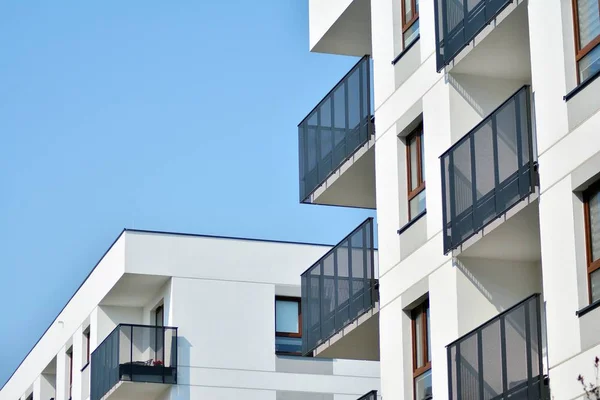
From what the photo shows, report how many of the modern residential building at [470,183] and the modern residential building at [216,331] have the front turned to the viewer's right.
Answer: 0

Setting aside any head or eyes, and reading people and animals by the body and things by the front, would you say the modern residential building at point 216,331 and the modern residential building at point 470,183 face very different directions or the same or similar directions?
same or similar directions

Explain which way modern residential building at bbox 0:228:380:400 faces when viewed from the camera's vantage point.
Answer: facing the viewer and to the left of the viewer

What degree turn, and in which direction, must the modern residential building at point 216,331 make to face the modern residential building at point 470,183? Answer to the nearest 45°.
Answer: approximately 45° to its left

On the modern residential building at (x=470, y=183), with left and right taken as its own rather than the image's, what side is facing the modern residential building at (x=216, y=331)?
right
